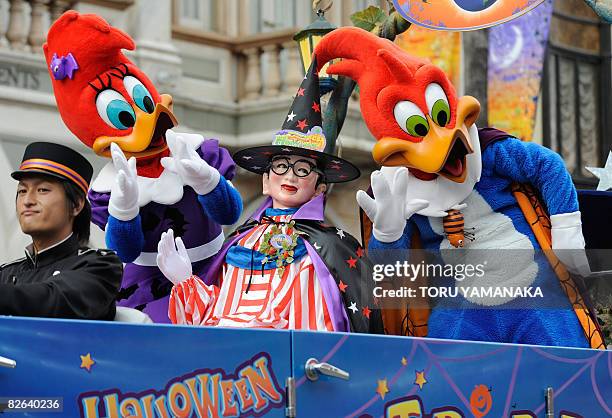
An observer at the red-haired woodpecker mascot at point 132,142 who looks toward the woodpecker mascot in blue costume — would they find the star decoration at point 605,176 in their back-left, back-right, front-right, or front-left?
front-left

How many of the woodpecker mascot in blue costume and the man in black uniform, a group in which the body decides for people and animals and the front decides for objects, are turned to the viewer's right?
0

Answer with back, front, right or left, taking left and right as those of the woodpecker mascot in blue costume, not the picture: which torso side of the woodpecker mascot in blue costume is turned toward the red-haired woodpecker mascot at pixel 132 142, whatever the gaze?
right

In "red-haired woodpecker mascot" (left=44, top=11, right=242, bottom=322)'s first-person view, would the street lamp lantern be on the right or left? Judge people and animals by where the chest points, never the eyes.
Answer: on its left

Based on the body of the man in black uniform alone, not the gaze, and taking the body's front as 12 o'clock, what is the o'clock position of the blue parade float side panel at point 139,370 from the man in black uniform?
The blue parade float side panel is roughly at 10 o'clock from the man in black uniform.

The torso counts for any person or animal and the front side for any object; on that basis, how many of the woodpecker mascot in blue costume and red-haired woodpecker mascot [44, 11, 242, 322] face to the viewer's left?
0

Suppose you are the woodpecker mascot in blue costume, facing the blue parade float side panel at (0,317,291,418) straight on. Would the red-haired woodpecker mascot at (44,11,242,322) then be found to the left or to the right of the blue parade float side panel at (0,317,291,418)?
right

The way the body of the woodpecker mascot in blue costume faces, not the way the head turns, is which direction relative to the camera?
toward the camera

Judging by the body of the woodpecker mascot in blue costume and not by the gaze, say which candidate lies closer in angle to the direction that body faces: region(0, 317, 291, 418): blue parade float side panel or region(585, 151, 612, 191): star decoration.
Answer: the blue parade float side panel
